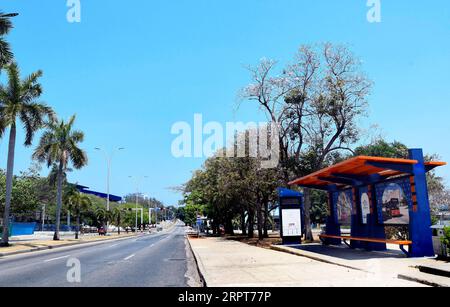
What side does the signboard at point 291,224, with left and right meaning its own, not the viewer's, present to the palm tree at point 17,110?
right

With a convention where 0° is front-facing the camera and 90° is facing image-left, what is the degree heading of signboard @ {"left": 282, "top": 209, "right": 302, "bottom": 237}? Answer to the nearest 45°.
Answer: approximately 0°

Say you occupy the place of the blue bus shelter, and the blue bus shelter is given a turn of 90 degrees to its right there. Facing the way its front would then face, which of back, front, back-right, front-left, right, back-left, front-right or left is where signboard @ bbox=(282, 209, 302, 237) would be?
front

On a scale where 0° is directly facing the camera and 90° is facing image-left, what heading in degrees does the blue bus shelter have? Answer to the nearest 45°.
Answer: approximately 45°

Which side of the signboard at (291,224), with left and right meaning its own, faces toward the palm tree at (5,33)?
right

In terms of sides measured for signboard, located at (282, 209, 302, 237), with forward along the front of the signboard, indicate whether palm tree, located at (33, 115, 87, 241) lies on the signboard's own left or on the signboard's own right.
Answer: on the signboard's own right

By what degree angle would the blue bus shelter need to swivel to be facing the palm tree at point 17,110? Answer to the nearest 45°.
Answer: approximately 45° to its right
